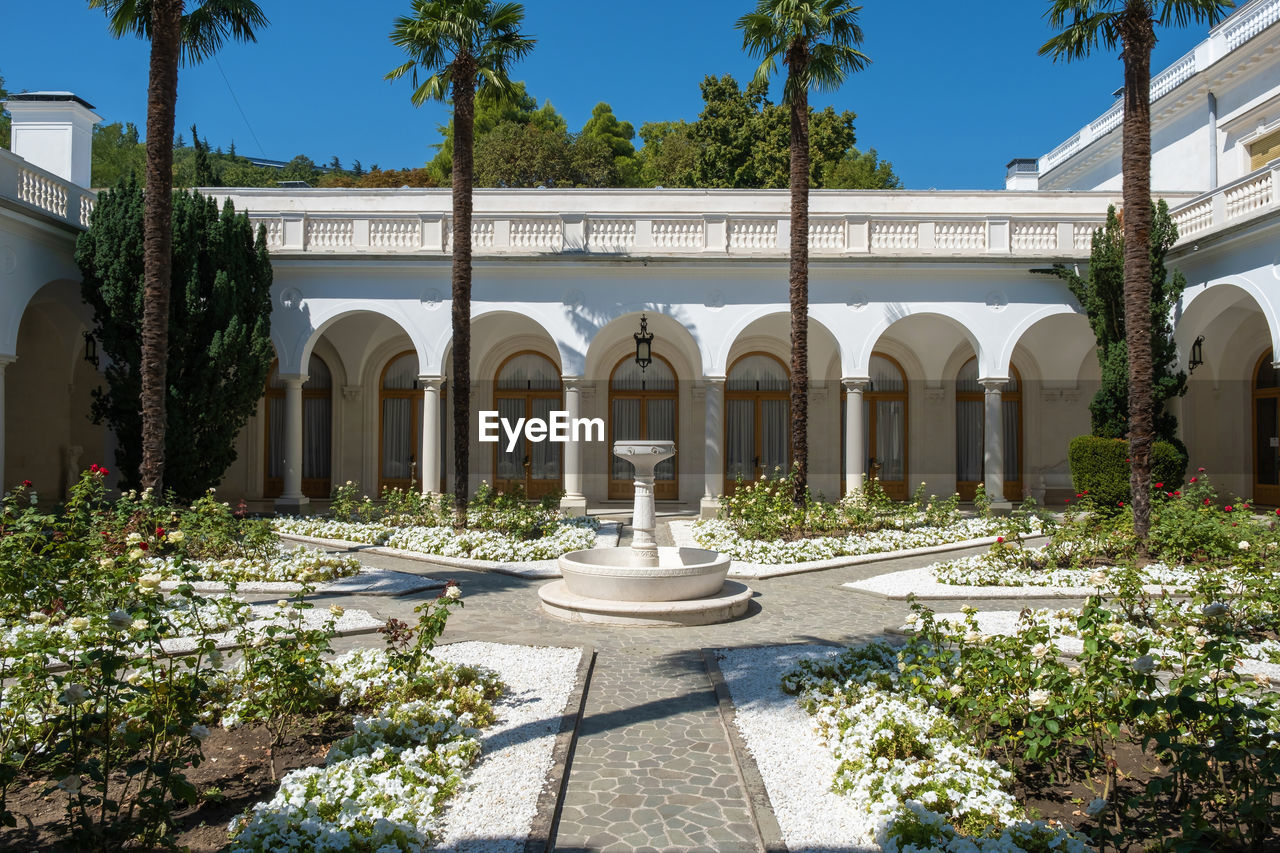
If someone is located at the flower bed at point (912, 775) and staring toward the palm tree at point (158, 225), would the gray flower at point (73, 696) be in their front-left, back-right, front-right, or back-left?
front-left

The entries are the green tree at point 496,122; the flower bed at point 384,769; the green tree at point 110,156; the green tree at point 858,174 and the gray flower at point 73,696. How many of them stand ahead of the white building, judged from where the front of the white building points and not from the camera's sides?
2

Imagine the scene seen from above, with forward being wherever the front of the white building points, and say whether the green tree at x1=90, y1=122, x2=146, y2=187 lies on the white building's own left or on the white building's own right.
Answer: on the white building's own right

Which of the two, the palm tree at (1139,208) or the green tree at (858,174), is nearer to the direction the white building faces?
the palm tree

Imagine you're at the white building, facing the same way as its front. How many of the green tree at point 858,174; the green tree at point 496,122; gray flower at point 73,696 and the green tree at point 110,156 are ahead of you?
1

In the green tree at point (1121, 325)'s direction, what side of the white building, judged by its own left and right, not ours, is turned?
left

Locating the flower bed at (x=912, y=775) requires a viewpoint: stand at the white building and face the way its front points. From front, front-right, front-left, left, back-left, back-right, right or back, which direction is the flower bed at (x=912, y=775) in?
front

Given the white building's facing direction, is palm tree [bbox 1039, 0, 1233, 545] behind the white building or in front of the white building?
in front

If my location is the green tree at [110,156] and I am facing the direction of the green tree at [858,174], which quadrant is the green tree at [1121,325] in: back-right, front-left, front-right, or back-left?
front-right

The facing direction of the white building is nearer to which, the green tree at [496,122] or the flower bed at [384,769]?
the flower bed

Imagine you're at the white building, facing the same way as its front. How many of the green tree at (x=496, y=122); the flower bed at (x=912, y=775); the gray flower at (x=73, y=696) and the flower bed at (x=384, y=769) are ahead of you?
3

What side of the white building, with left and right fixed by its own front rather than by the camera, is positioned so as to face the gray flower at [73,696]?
front

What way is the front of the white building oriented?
toward the camera

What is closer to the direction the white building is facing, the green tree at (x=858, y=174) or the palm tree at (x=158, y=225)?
the palm tree

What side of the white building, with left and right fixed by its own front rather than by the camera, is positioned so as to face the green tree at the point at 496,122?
back
